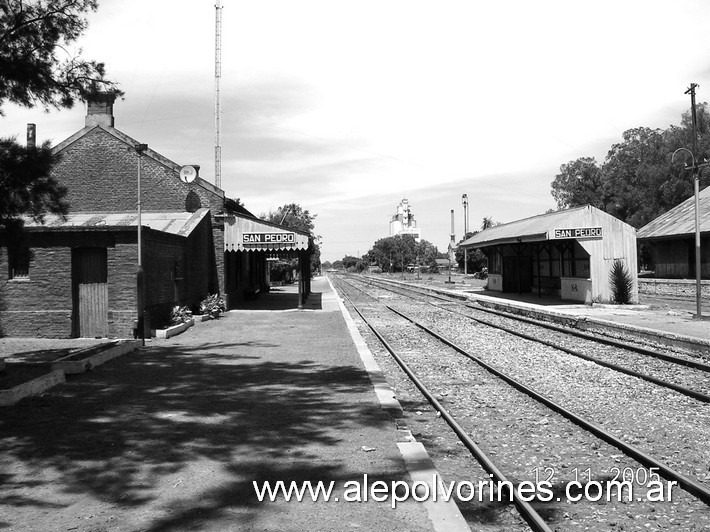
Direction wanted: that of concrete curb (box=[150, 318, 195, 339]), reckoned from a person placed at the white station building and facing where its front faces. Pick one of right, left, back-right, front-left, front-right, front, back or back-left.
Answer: front

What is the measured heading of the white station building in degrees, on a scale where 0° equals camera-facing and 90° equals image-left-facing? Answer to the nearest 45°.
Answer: approximately 45°

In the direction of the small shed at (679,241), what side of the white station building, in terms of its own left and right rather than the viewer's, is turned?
back

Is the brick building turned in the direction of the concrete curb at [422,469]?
no

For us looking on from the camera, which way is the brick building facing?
facing to the right of the viewer

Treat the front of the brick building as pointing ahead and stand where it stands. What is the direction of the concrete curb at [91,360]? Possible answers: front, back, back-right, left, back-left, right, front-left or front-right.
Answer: right

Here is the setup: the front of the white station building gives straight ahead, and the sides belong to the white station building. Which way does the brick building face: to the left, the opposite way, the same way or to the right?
the opposite way

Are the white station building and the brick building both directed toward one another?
yes

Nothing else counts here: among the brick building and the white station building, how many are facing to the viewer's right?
1

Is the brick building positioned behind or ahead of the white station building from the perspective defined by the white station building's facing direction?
ahead

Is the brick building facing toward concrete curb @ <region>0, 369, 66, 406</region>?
no

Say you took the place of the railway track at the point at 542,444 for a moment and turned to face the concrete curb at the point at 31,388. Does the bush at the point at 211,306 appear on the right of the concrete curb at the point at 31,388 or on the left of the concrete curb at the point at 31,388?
right

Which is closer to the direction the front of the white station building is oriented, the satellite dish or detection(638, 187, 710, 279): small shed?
the satellite dish

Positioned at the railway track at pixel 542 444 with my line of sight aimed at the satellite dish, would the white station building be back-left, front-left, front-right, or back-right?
front-right

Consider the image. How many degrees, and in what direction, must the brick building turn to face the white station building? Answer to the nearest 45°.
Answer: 0° — it already faces it

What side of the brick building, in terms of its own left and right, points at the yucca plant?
front

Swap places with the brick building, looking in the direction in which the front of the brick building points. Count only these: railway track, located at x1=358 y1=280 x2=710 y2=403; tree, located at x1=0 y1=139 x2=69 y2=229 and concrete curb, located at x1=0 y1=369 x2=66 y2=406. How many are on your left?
0

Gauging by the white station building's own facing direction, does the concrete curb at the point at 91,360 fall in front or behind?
in front
